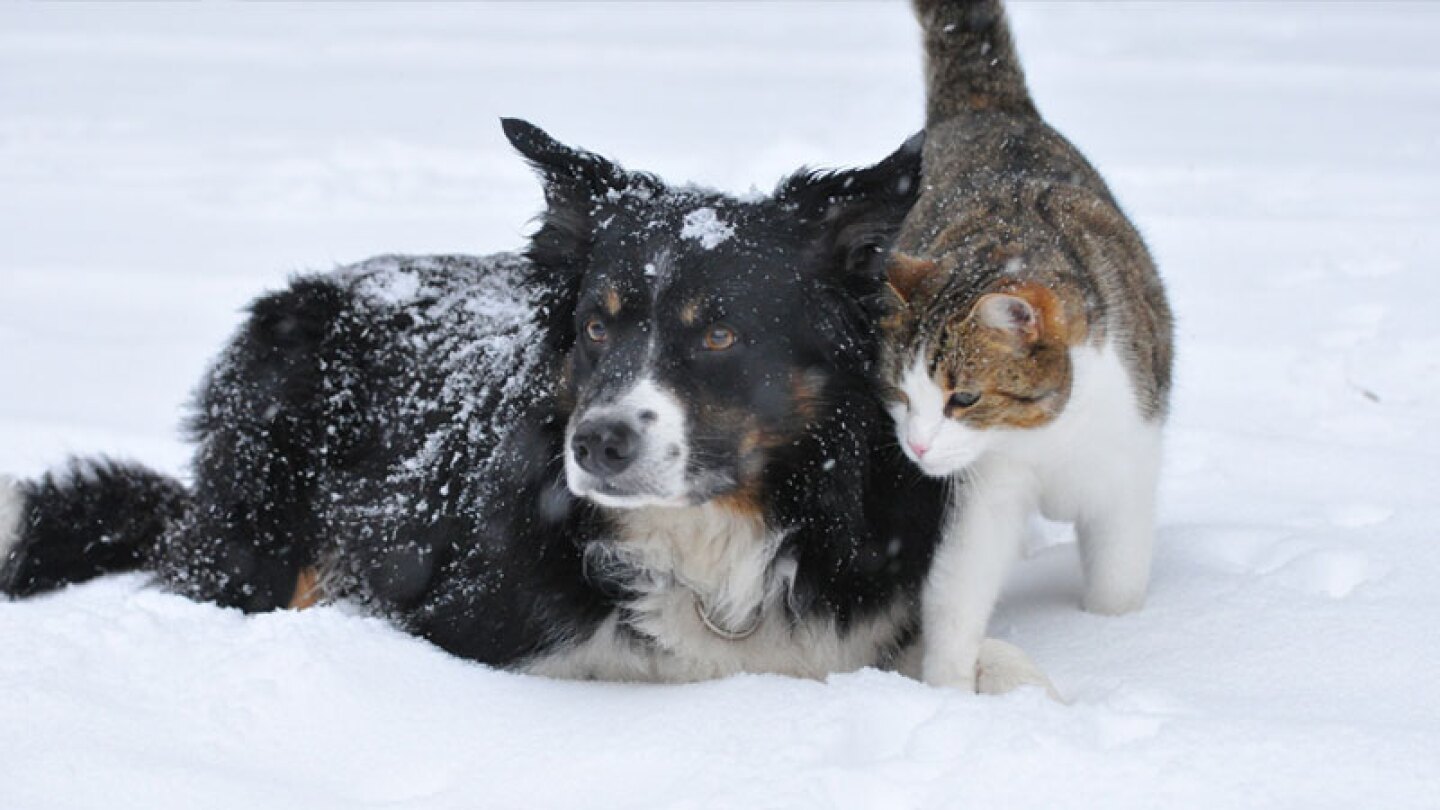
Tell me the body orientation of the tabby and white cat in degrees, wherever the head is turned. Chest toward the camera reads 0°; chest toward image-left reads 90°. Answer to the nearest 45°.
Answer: approximately 0°

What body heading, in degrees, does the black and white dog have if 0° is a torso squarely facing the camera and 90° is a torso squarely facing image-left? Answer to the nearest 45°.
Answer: approximately 315°

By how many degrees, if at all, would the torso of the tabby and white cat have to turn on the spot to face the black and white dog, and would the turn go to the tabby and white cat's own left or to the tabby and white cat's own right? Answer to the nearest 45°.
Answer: approximately 90° to the tabby and white cat's own right
